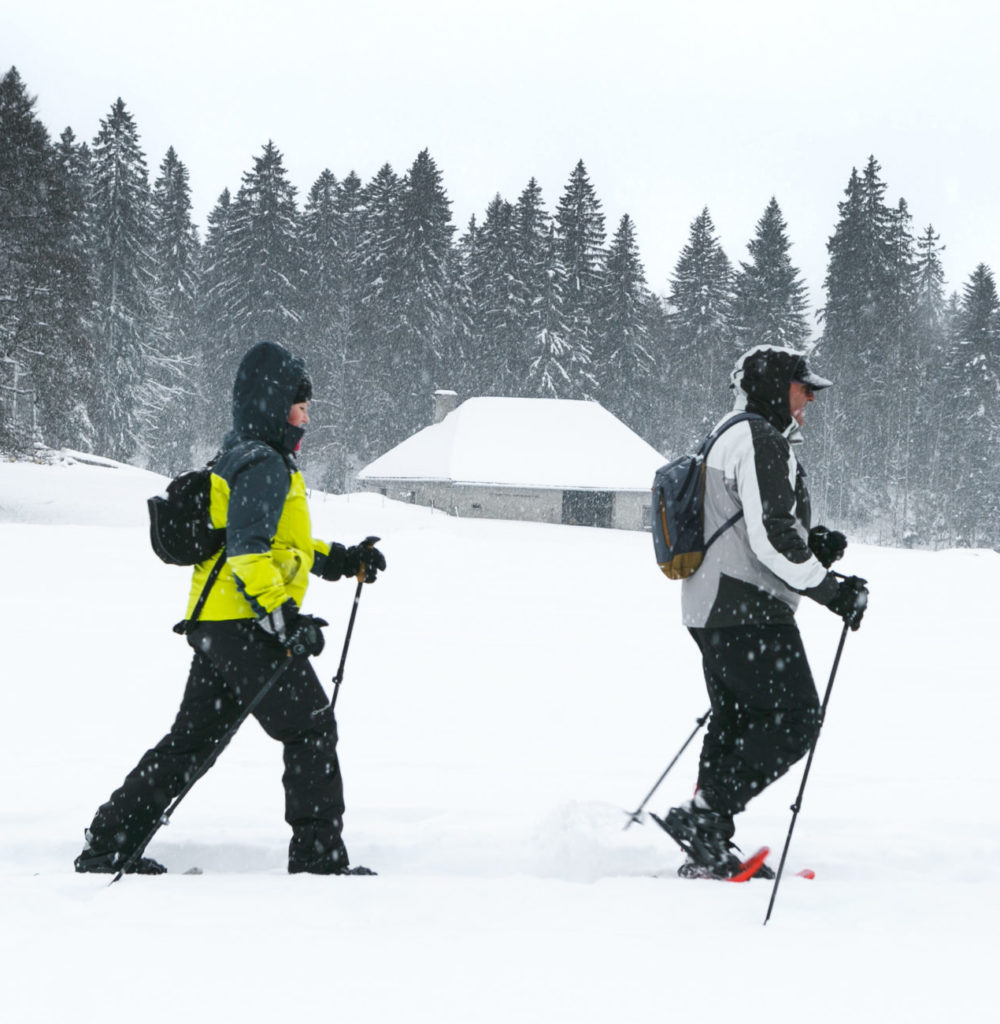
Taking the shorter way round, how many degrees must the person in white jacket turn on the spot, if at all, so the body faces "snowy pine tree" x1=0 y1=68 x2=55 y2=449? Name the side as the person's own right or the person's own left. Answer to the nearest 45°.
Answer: approximately 135° to the person's own left

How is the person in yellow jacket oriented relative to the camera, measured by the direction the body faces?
to the viewer's right

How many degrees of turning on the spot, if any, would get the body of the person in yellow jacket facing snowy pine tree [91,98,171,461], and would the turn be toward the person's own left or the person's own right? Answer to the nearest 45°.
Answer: approximately 90° to the person's own left

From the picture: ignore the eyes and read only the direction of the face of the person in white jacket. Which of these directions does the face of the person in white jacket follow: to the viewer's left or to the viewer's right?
to the viewer's right

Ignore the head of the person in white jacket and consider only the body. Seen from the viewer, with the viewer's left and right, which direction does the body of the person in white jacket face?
facing to the right of the viewer

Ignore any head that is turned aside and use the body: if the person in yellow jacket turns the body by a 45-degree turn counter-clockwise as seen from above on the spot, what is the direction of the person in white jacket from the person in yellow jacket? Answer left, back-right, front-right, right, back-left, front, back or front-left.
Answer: front-right

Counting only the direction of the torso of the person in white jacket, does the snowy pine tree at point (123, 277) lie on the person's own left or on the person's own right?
on the person's own left

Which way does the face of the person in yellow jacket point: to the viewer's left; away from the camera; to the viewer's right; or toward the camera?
to the viewer's right

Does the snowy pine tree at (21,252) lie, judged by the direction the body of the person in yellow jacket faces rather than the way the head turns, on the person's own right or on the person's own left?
on the person's own left
